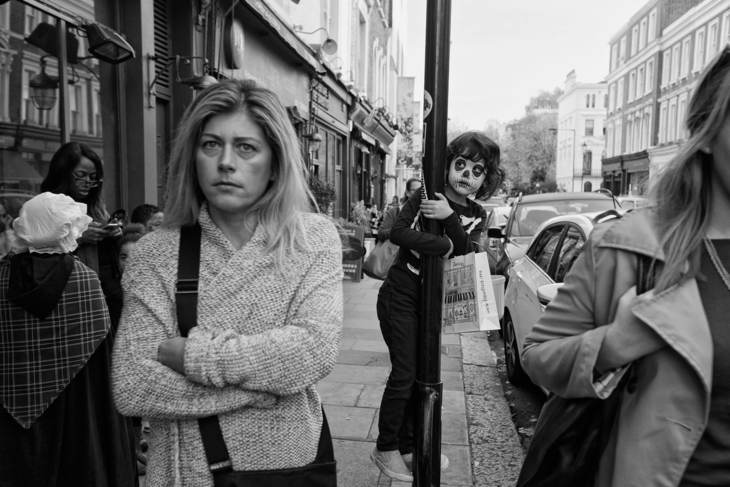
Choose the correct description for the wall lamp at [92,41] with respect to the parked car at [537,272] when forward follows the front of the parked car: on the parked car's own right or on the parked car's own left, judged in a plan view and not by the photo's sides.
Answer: on the parked car's own right

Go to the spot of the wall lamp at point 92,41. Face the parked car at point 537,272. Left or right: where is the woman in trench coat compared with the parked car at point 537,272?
right

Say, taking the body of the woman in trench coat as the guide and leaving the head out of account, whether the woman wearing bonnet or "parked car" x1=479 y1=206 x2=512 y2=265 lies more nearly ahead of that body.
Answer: the woman wearing bonnet

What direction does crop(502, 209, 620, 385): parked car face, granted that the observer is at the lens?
facing the viewer and to the right of the viewer
